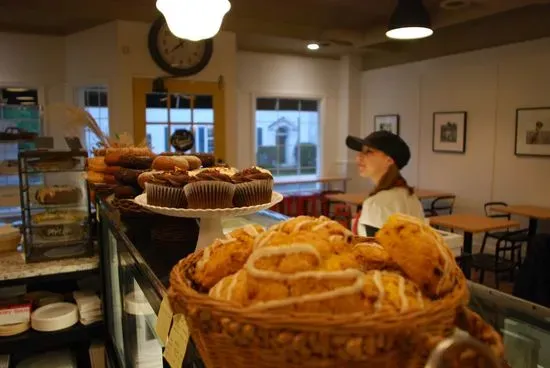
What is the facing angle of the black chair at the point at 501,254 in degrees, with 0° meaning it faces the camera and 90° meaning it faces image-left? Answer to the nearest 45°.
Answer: approximately 45°

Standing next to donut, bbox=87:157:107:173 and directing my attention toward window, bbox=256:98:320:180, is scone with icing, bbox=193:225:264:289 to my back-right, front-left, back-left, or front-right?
back-right

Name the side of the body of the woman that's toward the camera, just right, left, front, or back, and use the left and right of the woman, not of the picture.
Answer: left

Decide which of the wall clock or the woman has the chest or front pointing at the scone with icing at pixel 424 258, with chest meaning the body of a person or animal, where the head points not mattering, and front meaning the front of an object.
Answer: the wall clock

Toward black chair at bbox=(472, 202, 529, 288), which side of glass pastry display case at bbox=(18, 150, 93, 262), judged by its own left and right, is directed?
left

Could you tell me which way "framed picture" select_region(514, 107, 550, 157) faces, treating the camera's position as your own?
facing the viewer and to the left of the viewer

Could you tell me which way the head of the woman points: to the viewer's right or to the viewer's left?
to the viewer's left

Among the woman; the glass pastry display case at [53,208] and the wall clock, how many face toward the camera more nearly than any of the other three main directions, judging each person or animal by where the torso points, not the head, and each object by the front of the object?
2

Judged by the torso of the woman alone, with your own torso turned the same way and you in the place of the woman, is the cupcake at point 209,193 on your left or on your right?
on your left

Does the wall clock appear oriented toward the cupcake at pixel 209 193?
yes

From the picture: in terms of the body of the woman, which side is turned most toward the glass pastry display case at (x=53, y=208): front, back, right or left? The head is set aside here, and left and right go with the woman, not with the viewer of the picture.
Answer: front

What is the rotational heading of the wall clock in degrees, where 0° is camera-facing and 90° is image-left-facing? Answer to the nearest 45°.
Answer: approximately 0°
